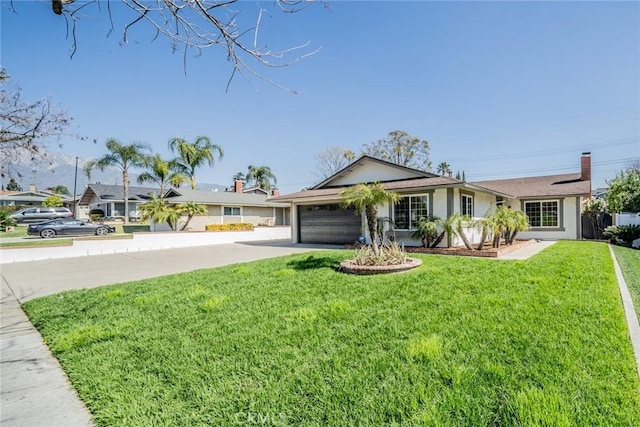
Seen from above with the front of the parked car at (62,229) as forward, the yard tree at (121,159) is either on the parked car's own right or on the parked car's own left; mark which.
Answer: on the parked car's own left

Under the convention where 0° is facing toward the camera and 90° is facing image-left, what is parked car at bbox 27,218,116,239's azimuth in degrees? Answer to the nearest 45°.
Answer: approximately 270°

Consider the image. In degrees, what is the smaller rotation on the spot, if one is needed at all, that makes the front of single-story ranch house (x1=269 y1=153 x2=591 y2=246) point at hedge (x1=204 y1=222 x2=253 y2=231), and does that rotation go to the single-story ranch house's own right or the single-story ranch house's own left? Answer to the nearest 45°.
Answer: approximately 45° to the single-story ranch house's own right

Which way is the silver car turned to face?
to the viewer's left

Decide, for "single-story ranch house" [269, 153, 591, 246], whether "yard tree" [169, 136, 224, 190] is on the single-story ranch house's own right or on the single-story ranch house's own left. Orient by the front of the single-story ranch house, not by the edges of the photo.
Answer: on the single-story ranch house's own right

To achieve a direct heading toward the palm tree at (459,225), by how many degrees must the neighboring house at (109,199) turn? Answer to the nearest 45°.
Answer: approximately 45° to its left
